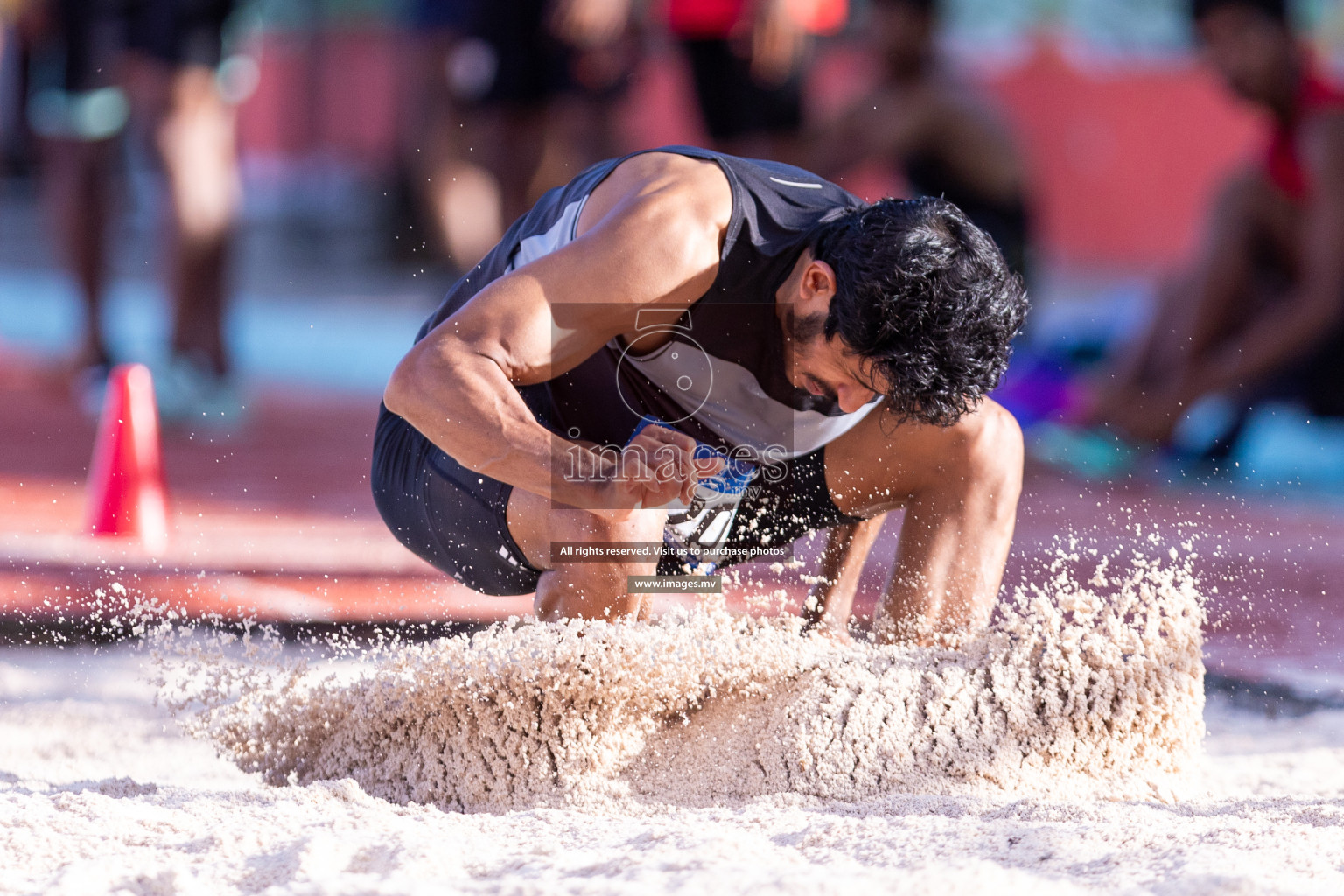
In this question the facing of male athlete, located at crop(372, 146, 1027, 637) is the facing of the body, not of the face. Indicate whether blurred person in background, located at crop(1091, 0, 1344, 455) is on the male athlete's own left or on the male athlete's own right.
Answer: on the male athlete's own left

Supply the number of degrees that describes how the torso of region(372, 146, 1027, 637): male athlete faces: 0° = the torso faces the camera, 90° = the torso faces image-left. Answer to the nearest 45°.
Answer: approximately 315°

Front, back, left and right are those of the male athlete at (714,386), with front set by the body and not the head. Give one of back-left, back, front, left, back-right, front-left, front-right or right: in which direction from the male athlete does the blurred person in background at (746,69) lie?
back-left

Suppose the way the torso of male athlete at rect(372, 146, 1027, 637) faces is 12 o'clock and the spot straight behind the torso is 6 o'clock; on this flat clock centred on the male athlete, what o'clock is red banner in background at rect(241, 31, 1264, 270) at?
The red banner in background is roughly at 8 o'clock from the male athlete.

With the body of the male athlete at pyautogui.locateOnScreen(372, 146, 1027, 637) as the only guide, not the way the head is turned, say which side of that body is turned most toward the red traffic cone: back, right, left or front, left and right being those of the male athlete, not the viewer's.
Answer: back

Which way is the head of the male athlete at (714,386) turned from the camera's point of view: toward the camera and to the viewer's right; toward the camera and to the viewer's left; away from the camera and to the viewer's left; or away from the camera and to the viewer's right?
toward the camera and to the viewer's right
